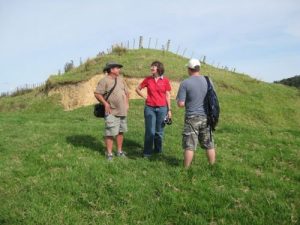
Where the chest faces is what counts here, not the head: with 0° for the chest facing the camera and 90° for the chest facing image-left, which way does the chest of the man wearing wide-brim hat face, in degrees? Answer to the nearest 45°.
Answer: approximately 315°

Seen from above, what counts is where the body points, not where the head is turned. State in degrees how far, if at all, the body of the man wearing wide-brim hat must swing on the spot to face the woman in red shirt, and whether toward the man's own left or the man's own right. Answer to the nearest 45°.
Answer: approximately 45° to the man's own left

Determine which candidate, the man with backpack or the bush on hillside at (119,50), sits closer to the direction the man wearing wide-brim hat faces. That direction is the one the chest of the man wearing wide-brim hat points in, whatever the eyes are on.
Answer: the man with backpack

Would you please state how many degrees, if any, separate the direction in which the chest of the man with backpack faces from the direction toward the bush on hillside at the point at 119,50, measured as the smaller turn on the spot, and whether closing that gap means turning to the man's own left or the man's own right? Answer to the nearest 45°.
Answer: approximately 45° to the man's own right

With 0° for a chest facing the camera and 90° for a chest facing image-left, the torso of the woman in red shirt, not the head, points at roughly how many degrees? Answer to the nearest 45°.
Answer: approximately 0°

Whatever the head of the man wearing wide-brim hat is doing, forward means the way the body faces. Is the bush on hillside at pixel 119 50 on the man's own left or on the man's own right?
on the man's own left

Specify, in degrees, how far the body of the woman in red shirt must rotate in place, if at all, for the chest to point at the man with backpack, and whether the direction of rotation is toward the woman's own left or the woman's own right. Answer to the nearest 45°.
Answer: approximately 45° to the woman's own left

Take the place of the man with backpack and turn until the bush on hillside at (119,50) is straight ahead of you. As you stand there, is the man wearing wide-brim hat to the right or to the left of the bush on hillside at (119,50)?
left

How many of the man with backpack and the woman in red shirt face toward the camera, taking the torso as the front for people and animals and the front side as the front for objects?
1

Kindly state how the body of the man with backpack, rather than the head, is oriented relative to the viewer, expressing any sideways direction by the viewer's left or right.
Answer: facing away from the viewer and to the left of the viewer
